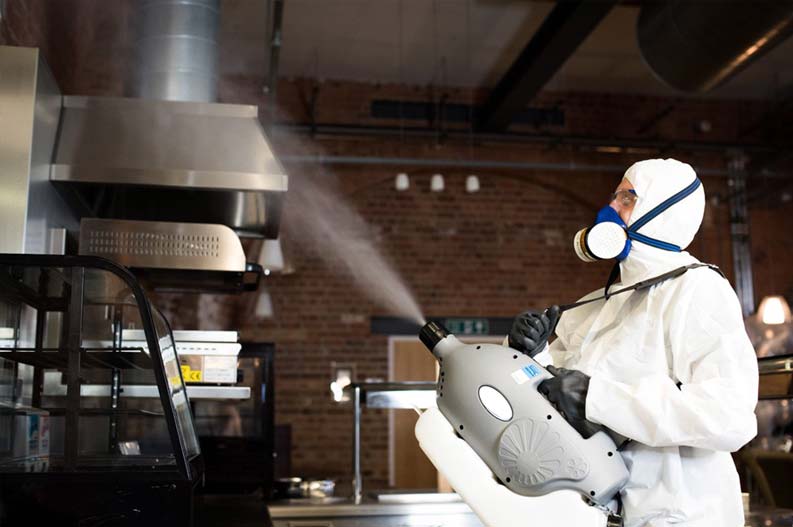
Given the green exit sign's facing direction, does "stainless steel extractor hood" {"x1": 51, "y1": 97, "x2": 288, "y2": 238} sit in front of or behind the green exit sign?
in front

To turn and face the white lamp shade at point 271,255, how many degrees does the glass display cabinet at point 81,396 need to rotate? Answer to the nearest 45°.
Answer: approximately 90° to its left

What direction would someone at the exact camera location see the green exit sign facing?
facing the viewer

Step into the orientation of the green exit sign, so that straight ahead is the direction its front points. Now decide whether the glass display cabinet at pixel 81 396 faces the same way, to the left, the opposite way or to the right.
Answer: to the left

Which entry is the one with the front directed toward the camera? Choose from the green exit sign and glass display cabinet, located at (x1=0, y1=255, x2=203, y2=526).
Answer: the green exit sign

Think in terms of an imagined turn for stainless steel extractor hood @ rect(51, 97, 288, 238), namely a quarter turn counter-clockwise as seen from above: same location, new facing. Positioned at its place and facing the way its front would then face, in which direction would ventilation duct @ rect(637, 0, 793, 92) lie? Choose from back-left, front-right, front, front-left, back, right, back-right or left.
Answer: front

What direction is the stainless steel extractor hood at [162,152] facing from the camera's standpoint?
toward the camera

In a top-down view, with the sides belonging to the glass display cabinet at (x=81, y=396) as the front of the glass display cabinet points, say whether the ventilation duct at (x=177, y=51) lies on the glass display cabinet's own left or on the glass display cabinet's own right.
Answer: on the glass display cabinet's own left

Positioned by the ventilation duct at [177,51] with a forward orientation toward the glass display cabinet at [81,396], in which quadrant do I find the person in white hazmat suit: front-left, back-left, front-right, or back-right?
front-left

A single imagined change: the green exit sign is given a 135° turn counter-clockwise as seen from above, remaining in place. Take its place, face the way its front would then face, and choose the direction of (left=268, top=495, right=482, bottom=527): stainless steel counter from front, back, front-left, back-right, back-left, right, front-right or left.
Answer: back-right

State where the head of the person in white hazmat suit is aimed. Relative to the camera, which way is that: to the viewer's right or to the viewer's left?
to the viewer's left

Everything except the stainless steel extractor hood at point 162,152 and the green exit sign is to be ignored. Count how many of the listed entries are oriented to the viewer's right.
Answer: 0

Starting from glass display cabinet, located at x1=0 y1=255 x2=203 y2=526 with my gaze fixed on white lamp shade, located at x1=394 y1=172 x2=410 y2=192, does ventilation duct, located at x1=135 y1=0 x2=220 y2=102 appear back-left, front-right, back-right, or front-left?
front-left

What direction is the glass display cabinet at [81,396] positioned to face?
to the viewer's right

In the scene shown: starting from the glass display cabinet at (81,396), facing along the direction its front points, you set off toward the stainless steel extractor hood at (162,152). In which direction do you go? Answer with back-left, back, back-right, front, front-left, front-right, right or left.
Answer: left
